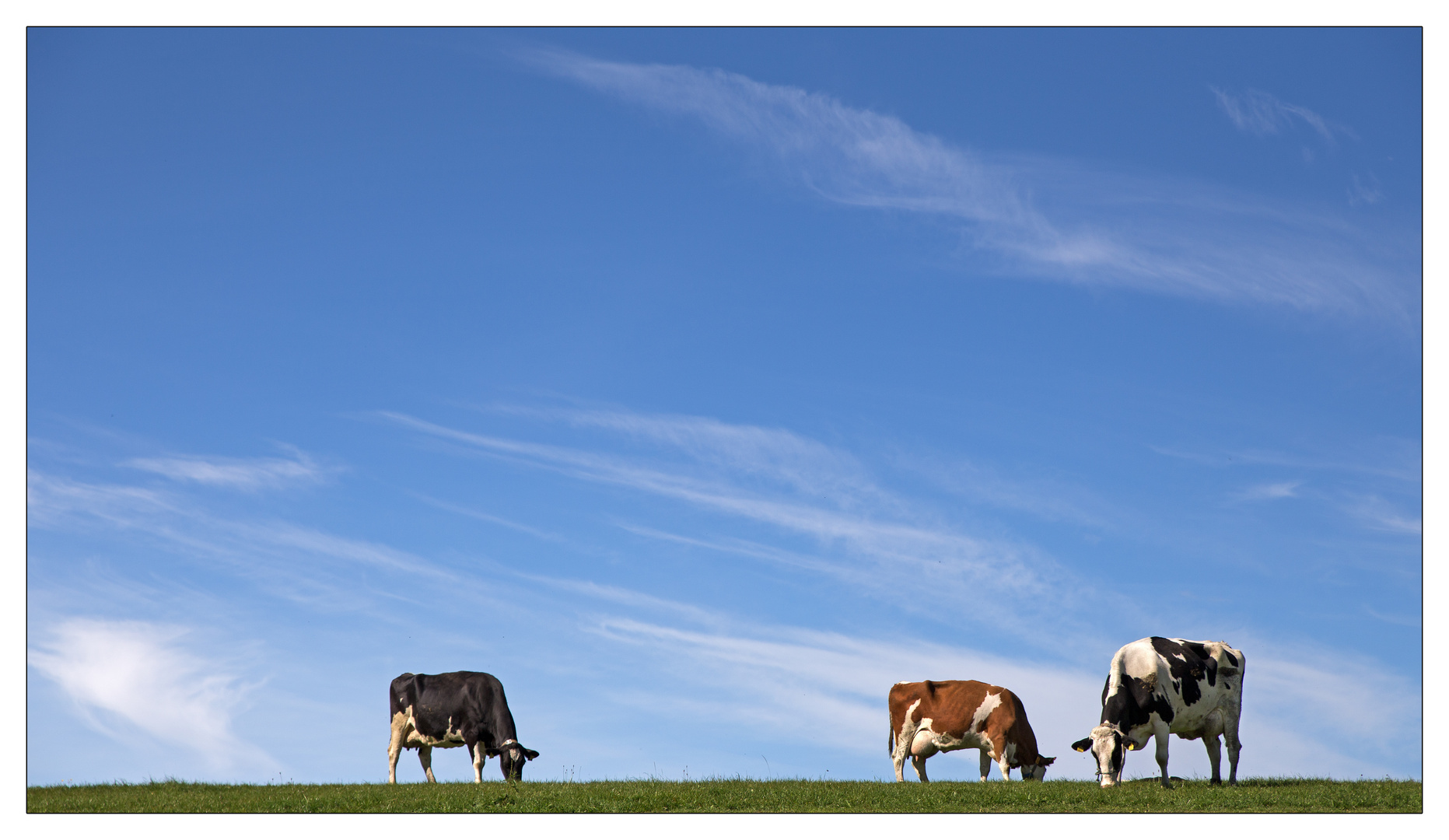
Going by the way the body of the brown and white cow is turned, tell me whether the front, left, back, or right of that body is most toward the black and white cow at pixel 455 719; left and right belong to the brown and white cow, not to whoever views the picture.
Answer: back

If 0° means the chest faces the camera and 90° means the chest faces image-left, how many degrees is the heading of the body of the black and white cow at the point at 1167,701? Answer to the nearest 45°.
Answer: approximately 45°

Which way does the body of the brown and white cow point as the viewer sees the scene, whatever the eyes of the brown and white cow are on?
to the viewer's right

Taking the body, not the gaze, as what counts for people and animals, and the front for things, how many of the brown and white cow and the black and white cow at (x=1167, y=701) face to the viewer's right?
1

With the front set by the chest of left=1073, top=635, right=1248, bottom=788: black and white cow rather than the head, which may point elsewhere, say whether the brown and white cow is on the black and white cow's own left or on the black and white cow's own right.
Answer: on the black and white cow's own right
